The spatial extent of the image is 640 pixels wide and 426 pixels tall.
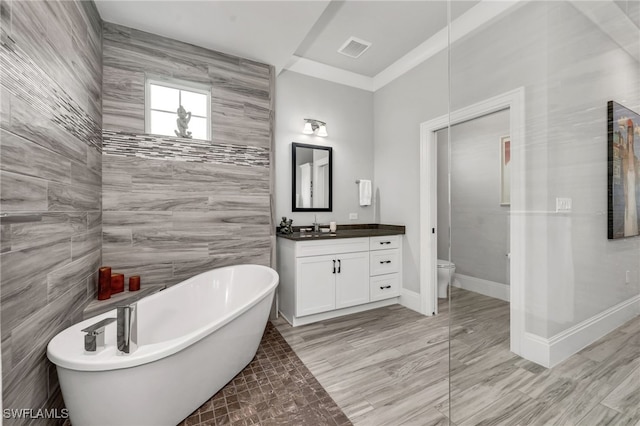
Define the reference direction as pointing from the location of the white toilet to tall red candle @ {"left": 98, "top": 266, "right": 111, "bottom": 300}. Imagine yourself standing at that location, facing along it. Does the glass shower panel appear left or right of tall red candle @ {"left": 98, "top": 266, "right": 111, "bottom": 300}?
left

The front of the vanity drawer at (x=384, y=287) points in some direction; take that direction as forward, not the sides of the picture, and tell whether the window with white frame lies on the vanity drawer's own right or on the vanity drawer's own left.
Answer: on the vanity drawer's own right

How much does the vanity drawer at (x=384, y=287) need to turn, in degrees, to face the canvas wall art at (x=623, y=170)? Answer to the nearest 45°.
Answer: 0° — it already faces it

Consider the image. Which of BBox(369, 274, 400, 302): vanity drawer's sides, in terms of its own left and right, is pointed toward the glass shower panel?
front

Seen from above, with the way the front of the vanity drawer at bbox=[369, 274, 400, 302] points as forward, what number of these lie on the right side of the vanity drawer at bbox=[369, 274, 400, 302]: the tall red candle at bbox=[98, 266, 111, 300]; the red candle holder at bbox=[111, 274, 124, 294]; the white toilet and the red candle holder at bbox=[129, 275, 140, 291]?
3

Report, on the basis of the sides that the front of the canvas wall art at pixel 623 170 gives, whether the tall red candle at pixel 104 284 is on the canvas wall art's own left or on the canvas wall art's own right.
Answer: on the canvas wall art's own right

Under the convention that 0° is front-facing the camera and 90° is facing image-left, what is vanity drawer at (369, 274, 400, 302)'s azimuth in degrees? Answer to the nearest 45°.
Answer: approximately 315°

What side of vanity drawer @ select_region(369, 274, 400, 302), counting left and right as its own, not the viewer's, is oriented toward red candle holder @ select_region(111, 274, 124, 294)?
right

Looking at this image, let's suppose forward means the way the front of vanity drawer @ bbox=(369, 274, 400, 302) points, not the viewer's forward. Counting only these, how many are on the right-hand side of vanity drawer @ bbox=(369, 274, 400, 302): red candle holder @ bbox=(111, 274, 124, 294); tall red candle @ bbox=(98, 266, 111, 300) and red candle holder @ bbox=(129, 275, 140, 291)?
3

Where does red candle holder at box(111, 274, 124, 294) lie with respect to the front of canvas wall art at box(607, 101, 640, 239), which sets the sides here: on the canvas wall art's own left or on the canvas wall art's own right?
on the canvas wall art's own right

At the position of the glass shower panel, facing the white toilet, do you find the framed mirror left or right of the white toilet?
left

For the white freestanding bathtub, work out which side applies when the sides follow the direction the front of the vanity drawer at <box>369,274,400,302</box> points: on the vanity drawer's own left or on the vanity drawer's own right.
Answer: on the vanity drawer's own right

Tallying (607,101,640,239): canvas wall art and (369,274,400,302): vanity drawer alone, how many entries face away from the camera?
0

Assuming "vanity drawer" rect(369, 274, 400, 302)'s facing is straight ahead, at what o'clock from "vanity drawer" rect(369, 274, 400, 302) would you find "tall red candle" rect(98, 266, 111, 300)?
The tall red candle is roughly at 3 o'clock from the vanity drawer.

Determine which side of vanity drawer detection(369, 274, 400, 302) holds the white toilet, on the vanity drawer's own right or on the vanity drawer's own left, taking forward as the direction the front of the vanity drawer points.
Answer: on the vanity drawer's own left
